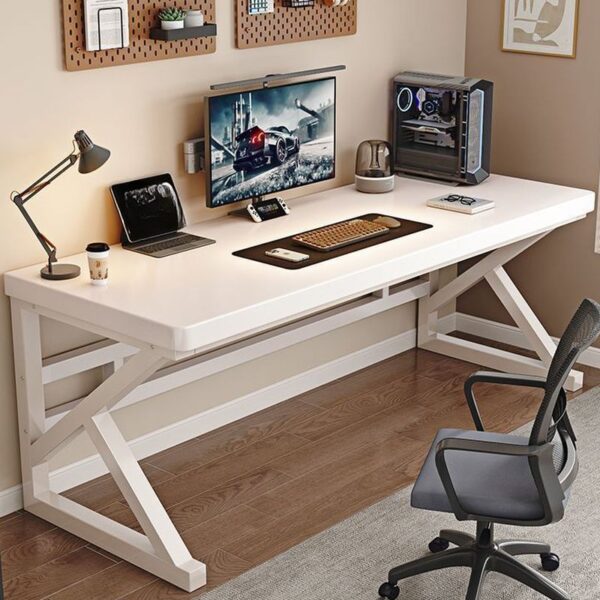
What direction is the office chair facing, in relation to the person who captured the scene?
facing to the left of the viewer

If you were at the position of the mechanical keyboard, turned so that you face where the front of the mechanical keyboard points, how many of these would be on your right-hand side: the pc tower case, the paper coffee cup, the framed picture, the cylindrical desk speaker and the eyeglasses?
1

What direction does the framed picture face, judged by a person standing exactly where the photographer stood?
facing the viewer and to the left of the viewer

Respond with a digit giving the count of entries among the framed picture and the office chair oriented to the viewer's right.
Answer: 0

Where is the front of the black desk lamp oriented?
to the viewer's right

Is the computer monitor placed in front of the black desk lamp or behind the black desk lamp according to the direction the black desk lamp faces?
in front

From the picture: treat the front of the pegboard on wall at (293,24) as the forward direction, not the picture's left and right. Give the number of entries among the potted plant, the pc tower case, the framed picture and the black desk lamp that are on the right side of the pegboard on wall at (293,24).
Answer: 2

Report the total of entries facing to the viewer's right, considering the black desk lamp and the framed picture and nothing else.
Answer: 1

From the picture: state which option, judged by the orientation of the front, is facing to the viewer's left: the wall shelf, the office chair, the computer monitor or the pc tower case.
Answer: the office chair

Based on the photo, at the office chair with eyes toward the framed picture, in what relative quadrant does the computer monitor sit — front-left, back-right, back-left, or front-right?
front-left

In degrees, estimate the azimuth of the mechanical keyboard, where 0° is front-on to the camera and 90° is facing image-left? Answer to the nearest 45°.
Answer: approximately 315°

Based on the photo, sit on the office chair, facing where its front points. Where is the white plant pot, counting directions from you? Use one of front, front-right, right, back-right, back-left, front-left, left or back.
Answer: front-right

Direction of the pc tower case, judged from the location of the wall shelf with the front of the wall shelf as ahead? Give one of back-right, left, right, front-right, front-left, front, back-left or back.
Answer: left
